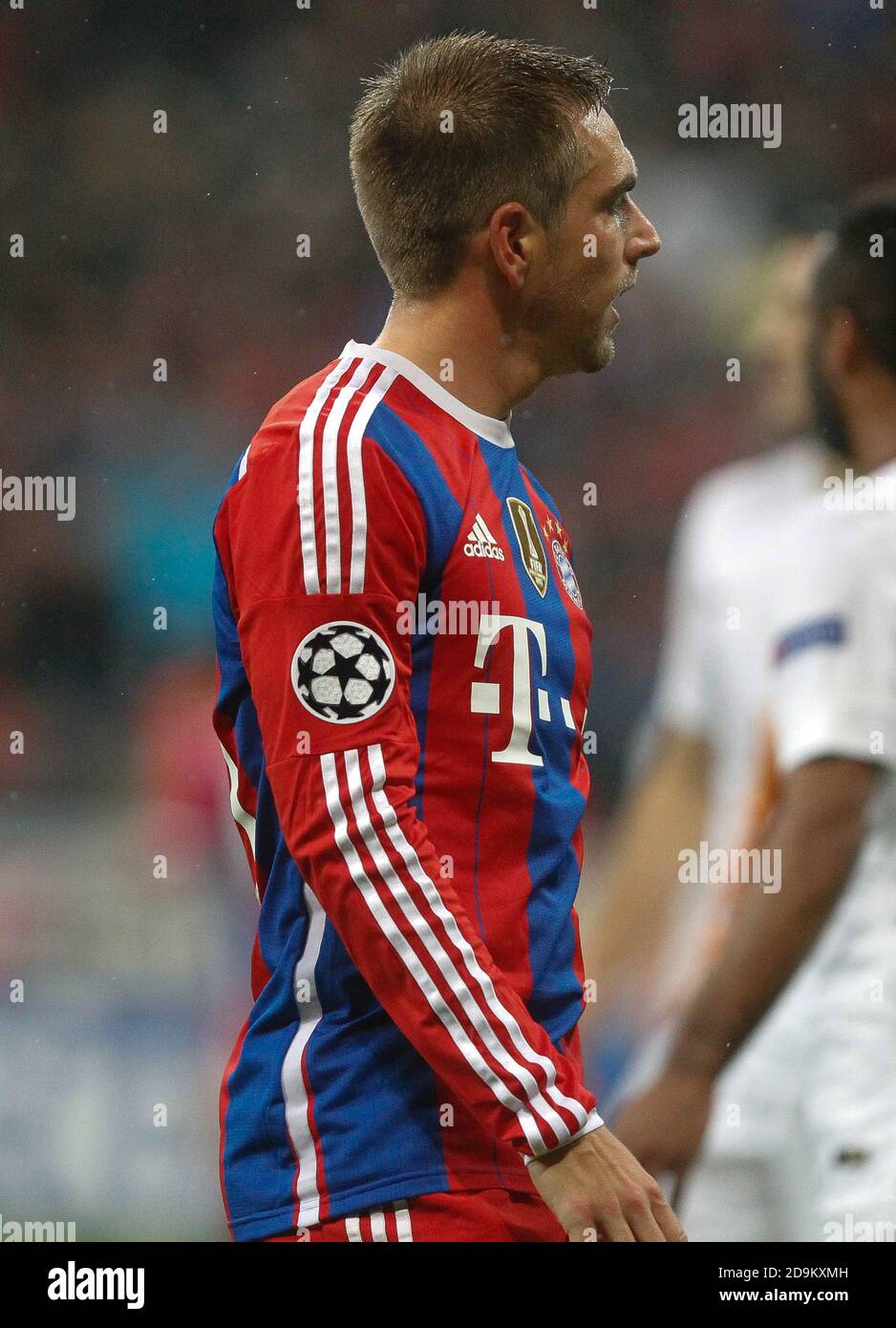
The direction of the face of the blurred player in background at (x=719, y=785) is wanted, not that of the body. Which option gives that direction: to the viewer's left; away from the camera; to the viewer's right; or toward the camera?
to the viewer's left

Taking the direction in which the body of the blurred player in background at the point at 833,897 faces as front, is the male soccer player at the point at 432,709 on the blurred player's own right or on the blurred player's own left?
on the blurred player's own left

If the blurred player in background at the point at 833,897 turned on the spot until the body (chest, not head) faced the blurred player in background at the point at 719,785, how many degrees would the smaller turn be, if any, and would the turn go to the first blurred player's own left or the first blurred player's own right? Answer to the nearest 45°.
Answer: approximately 45° to the first blurred player's own right

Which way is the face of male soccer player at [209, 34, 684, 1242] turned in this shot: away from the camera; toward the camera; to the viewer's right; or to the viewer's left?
to the viewer's right
